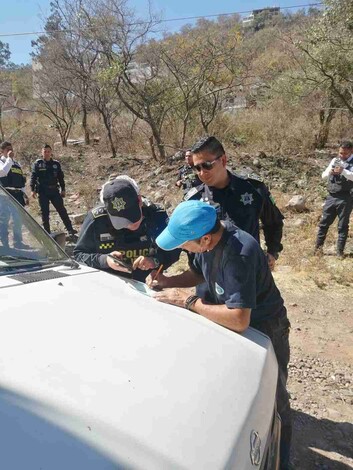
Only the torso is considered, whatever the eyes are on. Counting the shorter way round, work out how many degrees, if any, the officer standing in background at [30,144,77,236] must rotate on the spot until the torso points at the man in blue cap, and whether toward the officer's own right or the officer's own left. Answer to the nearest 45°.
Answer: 0° — they already face them

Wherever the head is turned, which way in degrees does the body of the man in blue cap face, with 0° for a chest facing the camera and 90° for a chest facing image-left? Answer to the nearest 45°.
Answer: approximately 45°

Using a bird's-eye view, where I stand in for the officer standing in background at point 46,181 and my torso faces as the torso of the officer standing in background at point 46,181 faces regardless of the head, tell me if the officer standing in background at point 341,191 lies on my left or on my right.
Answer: on my left

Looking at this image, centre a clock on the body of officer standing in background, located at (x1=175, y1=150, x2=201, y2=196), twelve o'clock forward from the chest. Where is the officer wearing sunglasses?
The officer wearing sunglasses is roughly at 12 o'clock from the officer standing in background.

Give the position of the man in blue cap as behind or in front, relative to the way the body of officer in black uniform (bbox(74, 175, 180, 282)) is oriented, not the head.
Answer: in front

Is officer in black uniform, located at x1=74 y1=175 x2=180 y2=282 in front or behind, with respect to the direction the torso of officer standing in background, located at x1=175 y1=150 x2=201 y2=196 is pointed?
in front

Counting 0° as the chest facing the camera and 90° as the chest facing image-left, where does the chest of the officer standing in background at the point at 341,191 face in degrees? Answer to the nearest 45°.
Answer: approximately 45°

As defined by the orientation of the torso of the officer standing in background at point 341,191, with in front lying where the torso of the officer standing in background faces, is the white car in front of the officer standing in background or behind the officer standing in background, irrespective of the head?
in front

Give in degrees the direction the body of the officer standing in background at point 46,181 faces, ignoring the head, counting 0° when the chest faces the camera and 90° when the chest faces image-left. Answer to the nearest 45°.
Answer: approximately 0°

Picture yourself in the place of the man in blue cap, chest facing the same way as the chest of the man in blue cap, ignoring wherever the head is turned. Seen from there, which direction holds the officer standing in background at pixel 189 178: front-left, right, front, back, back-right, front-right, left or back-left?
back-right

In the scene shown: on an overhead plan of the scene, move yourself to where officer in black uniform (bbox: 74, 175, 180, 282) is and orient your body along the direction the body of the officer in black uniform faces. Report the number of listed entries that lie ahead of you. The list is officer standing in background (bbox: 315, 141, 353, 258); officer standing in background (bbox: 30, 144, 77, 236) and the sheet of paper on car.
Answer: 1

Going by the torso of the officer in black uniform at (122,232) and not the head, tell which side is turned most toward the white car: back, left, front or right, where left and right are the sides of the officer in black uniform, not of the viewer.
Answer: front

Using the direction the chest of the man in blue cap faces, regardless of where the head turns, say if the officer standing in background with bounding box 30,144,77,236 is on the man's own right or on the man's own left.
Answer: on the man's own right
